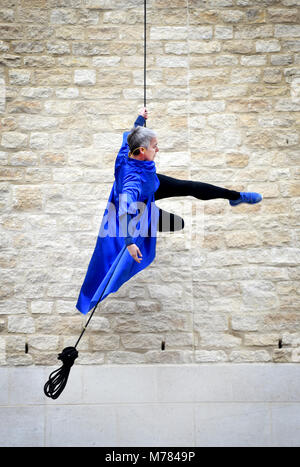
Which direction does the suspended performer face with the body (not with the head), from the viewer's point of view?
to the viewer's right
